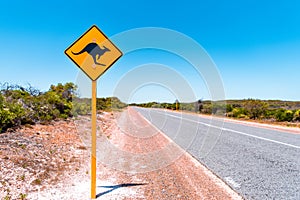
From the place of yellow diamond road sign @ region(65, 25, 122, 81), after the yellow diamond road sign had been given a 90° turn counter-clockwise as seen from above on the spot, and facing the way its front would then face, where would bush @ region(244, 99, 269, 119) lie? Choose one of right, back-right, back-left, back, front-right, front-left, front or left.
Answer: front-left

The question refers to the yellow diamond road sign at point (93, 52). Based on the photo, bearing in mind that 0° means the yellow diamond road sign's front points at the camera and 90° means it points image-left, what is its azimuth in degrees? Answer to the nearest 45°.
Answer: approximately 0°
